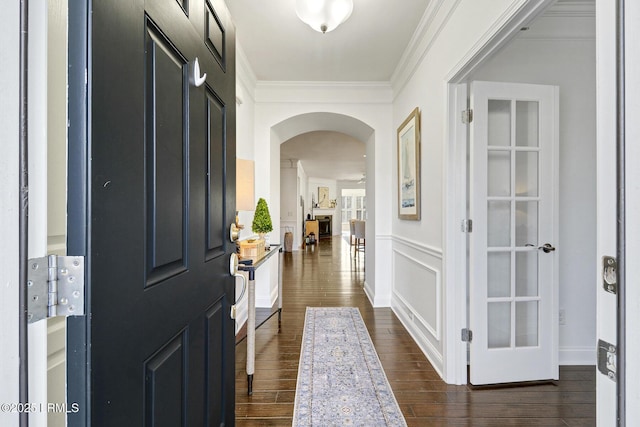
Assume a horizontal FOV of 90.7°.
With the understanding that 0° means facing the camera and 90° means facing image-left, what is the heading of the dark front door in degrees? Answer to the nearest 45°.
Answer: approximately 315°

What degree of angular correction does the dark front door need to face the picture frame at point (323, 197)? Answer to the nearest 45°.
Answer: approximately 90° to its left

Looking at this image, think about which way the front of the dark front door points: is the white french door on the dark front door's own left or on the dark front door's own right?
on the dark front door's own left

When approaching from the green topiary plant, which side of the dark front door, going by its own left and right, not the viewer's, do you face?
left

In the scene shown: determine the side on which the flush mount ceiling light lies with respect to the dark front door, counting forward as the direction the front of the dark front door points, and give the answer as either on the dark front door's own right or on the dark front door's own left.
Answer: on the dark front door's own left
